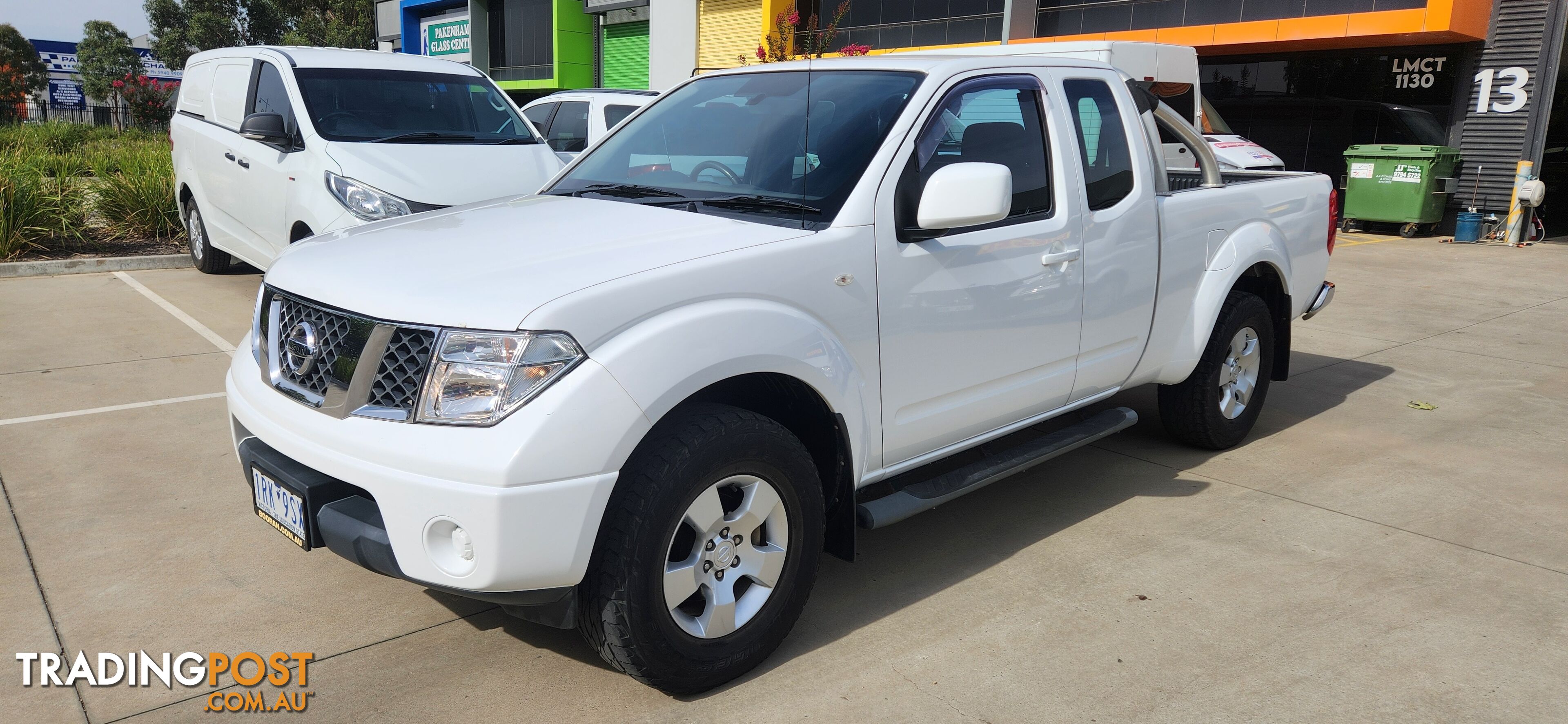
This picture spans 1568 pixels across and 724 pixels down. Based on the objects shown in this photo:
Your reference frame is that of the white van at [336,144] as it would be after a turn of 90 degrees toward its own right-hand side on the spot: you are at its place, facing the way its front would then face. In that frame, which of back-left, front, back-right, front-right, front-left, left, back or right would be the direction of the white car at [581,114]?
back

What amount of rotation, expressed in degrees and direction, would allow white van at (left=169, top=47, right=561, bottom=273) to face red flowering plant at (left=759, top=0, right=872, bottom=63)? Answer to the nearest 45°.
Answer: approximately 90° to its left

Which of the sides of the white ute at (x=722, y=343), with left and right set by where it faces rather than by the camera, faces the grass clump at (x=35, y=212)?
right

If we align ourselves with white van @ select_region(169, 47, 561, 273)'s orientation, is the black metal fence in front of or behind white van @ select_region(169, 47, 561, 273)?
behind

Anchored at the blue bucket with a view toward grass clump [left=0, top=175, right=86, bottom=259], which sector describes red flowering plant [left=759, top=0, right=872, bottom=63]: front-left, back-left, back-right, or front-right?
front-right

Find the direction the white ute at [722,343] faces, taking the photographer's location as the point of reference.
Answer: facing the viewer and to the left of the viewer

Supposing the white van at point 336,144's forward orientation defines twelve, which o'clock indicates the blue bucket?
The blue bucket is roughly at 10 o'clock from the white van.

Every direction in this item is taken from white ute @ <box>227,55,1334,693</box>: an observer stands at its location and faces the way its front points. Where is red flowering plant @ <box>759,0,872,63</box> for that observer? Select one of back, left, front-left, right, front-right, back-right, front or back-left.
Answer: back-right

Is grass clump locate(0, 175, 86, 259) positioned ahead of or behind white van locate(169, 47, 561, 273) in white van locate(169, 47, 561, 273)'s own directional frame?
behind

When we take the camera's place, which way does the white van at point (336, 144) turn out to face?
facing the viewer and to the right of the viewer

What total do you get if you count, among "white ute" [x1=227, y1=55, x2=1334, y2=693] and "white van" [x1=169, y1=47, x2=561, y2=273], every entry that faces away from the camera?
0

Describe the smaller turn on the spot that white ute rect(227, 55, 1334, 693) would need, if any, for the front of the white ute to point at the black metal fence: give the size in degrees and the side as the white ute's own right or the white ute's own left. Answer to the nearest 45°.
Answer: approximately 90° to the white ute's own right

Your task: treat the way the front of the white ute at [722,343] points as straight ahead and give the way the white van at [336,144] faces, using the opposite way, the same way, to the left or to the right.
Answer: to the left
